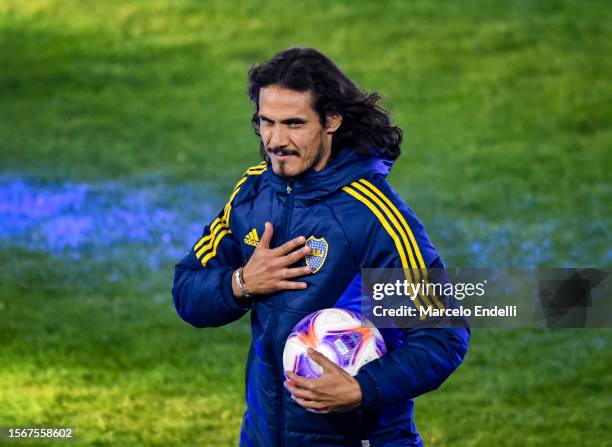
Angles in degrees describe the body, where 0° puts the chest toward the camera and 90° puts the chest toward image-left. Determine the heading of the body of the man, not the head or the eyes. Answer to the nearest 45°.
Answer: approximately 45°
